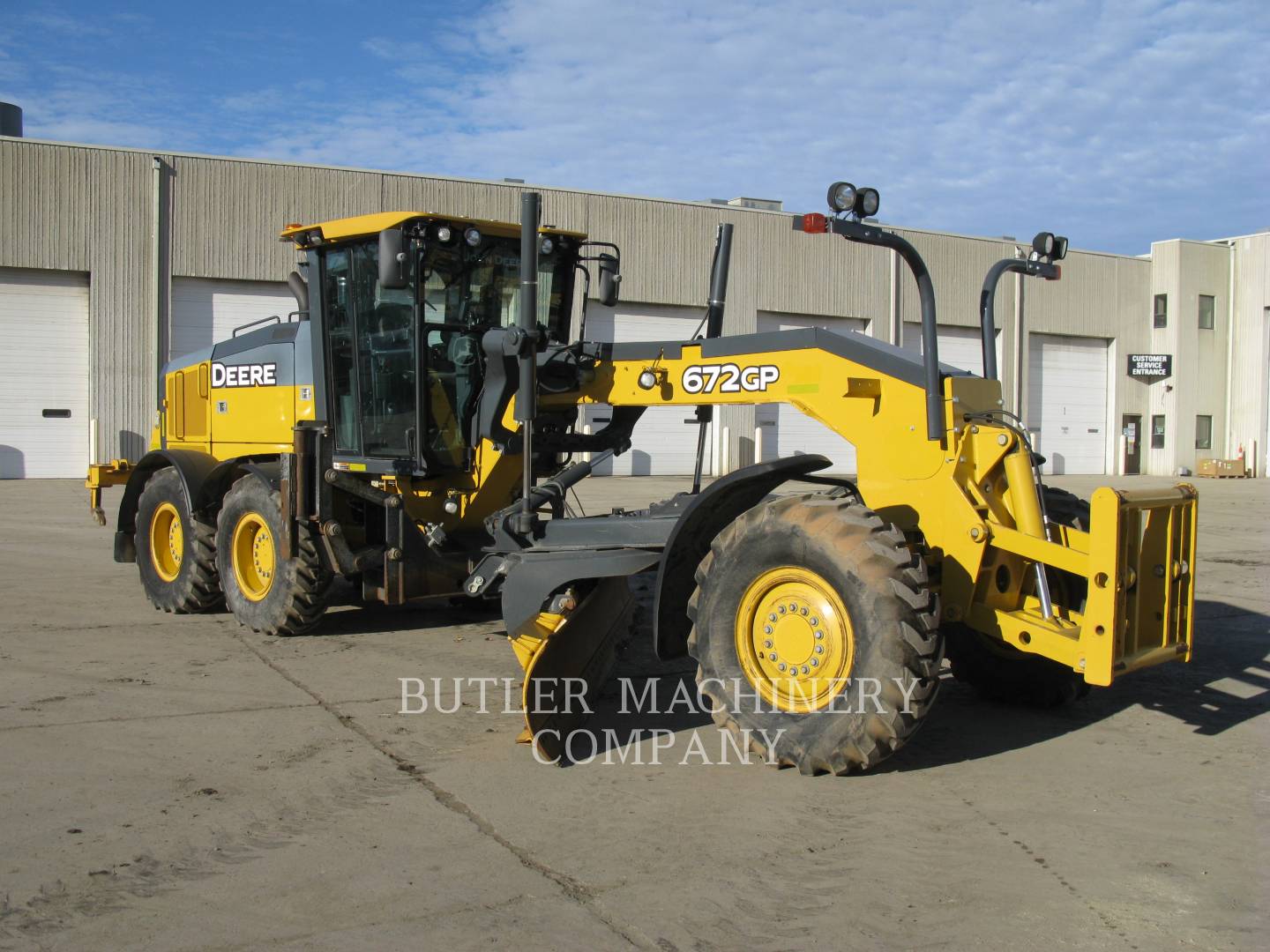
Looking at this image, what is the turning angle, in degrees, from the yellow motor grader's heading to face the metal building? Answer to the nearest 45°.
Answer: approximately 135° to its left

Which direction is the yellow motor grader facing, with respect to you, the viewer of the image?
facing the viewer and to the right of the viewer
